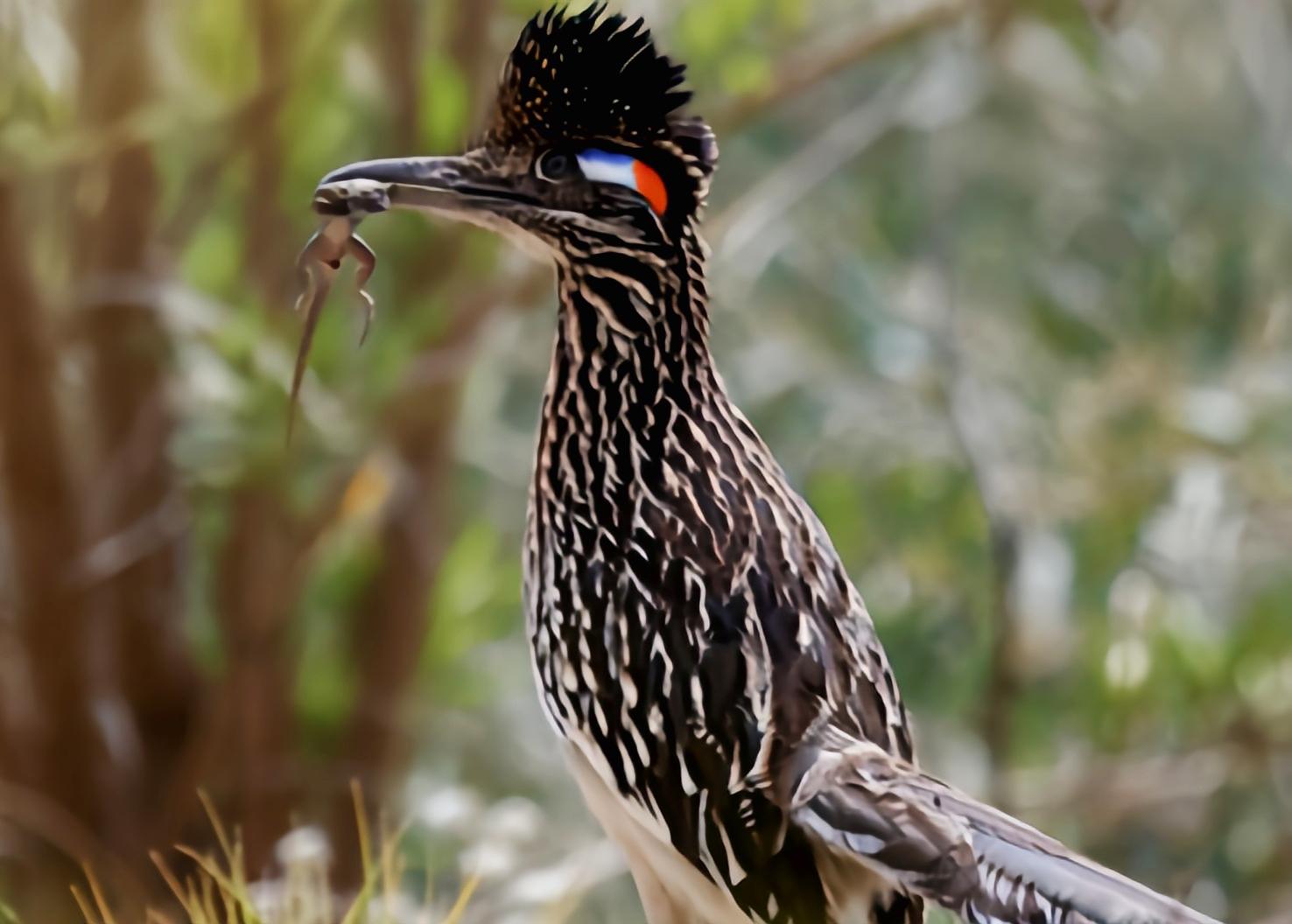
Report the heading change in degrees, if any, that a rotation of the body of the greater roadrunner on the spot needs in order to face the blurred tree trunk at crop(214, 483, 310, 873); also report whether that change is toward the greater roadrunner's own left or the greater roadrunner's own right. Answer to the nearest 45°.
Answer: approximately 45° to the greater roadrunner's own right

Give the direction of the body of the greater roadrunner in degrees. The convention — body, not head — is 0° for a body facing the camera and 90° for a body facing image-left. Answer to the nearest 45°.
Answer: approximately 90°

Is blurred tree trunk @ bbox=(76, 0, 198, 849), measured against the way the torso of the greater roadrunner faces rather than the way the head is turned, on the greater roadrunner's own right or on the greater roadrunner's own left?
on the greater roadrunner's own right

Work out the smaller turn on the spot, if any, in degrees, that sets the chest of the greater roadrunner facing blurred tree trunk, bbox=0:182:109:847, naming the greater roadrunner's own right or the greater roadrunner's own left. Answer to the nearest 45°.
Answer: approximately 45° to the greater roadrunner's own right
